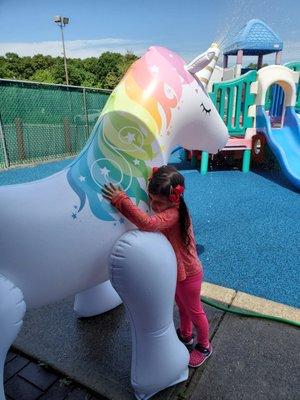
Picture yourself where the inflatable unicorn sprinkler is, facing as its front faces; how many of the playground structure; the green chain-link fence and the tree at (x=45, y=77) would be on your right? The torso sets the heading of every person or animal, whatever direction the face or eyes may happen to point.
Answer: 0

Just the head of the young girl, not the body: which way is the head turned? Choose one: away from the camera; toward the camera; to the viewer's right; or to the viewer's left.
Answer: to the viewer's left

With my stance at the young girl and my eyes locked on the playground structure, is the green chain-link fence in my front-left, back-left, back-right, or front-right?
front-left

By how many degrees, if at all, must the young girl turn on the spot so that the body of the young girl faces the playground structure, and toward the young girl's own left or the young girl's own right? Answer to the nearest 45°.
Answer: approximately 90° to the young girl's own right

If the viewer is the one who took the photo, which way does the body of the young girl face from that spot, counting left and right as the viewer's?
facing to the left of the viewer

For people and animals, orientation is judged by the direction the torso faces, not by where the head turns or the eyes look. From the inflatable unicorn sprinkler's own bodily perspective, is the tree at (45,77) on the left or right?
on its left

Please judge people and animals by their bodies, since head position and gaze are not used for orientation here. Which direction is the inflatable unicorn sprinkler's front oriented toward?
to the viewer's right

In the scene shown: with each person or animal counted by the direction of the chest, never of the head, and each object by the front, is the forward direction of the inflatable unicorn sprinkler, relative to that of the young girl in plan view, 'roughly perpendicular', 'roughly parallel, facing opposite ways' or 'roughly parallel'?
roughly parallel, facing opposite ways

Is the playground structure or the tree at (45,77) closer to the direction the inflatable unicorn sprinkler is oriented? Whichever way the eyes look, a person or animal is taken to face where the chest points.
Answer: the playground structure

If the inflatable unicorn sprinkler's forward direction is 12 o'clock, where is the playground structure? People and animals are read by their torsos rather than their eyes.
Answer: The playground structure is roughly at 10 o'clock from the inflatable unicorn sprinkler.
